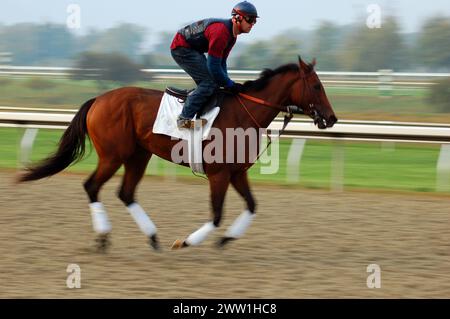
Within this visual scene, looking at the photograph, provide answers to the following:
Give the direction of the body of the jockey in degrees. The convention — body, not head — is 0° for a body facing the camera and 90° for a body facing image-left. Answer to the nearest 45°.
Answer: approximately 270°

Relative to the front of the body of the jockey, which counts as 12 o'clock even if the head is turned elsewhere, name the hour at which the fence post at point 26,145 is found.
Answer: The fence post is roughly at 8 o'clock from the jockey.

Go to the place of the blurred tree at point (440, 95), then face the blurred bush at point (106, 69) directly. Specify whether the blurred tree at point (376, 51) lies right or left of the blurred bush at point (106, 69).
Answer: right

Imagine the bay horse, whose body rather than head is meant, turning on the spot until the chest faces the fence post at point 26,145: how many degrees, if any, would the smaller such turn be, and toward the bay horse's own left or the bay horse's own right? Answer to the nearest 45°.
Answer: approximately 135° to the bay horse's own left

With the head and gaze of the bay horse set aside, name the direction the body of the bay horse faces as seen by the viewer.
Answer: to the viewer's right

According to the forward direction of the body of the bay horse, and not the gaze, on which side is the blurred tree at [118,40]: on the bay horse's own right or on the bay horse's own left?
on the bay horse's own left

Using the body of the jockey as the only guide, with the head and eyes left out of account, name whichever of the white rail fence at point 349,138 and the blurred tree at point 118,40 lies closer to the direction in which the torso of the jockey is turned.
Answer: the white rail fence

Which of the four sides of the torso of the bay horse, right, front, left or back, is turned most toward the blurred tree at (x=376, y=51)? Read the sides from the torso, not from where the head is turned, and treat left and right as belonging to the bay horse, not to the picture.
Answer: left
